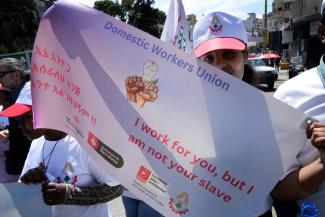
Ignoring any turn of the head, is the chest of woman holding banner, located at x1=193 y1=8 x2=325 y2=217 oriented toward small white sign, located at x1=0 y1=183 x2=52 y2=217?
no

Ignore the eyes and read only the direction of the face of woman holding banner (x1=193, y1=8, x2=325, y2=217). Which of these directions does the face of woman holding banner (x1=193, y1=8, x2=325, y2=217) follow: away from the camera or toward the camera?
toward the camera

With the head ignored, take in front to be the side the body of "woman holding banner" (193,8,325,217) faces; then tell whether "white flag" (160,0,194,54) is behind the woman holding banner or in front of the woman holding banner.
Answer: behind

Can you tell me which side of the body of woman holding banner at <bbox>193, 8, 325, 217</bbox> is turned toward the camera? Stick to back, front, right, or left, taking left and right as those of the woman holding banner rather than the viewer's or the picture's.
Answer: front

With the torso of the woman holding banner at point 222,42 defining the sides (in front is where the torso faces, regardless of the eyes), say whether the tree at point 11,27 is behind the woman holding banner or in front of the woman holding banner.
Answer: behind

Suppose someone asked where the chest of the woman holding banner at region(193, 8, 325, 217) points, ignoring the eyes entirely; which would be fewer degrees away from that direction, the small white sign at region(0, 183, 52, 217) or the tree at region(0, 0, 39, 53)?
the small white sign
